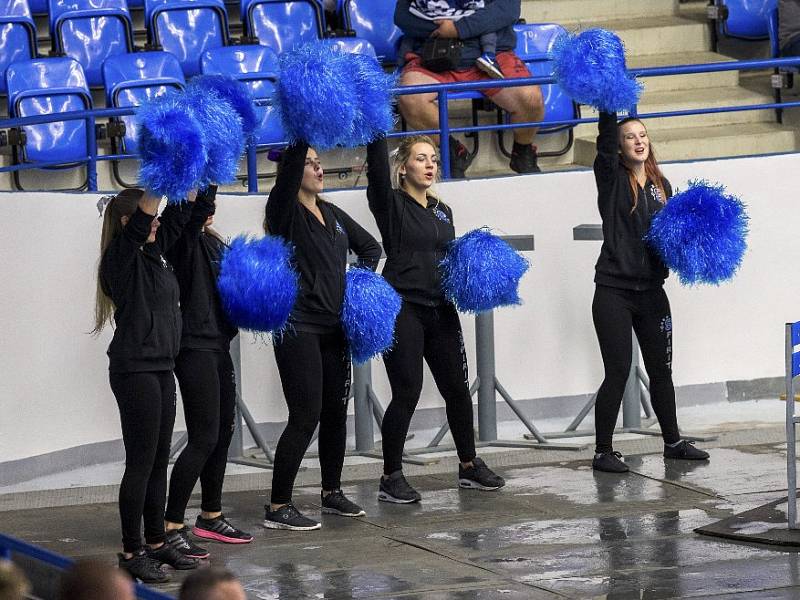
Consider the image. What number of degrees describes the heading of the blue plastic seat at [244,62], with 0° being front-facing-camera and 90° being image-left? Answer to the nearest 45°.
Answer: approximately 0°

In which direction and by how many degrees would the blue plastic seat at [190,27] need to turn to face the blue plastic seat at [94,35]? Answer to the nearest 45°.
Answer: approximately 90° to its right

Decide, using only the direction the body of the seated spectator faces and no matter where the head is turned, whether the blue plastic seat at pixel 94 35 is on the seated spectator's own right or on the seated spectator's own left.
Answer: on the seated spectator's own right

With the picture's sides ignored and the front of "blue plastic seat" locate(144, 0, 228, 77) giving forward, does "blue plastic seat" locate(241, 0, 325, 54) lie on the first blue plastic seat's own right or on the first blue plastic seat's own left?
on the first blue plastic seat's own left
